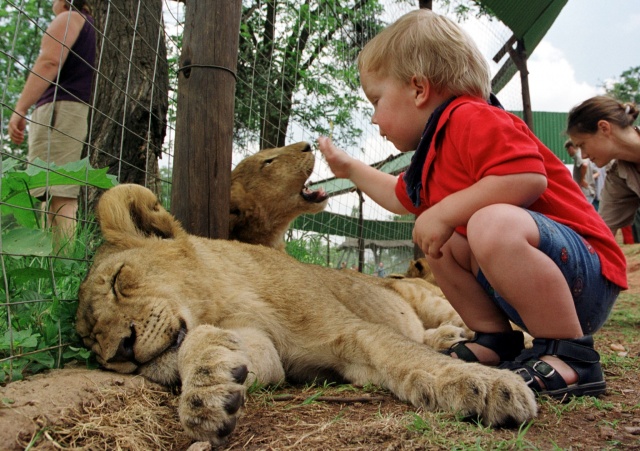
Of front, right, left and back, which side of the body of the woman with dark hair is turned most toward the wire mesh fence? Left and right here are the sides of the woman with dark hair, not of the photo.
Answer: front

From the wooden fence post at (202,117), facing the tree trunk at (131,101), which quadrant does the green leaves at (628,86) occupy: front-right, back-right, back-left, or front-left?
front-right

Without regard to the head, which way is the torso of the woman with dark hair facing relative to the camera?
to the viewer's left

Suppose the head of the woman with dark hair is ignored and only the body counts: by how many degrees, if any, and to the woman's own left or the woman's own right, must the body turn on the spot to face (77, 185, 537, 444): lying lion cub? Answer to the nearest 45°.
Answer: approximately 45° to the woman's own left

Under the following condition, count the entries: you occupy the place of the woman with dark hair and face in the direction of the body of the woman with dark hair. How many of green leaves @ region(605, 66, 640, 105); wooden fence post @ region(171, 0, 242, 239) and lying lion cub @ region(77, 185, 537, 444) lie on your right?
1

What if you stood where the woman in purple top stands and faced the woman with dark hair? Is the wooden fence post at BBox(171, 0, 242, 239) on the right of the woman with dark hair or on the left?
right

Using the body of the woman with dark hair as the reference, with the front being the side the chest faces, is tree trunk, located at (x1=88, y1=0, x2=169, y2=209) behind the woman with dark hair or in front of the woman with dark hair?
in front
